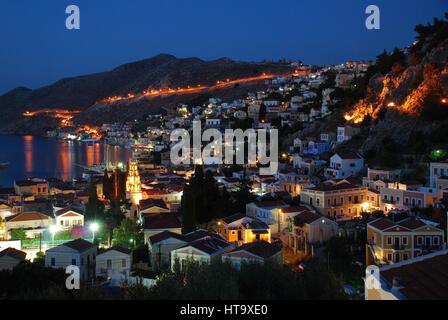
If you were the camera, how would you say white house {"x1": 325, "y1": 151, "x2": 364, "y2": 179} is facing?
facing the viewer and to the left of the viewer

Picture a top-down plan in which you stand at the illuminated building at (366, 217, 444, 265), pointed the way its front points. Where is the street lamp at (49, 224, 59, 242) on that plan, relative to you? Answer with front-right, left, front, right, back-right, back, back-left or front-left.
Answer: right

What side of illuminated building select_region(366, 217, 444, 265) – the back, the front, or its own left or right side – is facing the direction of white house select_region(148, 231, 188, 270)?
right

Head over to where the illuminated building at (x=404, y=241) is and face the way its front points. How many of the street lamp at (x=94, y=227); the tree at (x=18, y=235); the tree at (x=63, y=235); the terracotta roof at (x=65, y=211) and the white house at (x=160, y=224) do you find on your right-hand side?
5

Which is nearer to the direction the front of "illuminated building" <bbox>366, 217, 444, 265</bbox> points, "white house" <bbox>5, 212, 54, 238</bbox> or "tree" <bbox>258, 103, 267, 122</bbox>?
the white house

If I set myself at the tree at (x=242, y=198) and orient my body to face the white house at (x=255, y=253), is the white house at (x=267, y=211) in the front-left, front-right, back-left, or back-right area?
front-left

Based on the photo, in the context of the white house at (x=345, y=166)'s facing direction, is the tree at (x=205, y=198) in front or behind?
in front

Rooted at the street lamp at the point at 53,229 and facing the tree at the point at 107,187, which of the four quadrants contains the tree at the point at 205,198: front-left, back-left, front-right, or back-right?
front-right

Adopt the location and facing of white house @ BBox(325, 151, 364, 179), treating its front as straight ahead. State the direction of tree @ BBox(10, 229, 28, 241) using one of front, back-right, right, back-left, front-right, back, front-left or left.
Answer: front

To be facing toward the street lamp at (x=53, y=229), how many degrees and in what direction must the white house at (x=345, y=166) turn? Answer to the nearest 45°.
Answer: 0° — it already faces it

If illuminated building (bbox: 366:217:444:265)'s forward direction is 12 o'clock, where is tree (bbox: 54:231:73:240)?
The tree is roughly at 3 o'clock from the illuminated building.

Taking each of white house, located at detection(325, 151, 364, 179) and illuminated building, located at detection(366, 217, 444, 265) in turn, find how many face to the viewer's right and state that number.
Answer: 0

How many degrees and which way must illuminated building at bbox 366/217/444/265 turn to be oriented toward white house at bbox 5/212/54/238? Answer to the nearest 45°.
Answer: approximately 90° to its right

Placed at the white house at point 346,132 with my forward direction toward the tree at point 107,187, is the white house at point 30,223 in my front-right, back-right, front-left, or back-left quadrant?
front-left

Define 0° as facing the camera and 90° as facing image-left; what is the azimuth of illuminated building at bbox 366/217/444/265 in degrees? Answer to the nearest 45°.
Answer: approximately 0°
